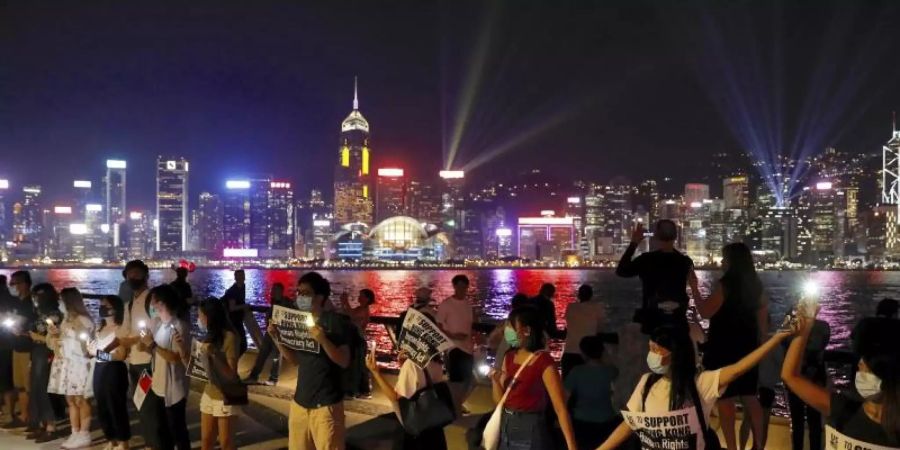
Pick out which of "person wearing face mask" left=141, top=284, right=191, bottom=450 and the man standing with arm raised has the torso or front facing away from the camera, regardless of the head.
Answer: the man standing with arm raised

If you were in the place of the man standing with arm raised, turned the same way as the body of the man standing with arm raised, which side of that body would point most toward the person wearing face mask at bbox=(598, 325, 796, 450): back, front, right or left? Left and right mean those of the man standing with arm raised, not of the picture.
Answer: back

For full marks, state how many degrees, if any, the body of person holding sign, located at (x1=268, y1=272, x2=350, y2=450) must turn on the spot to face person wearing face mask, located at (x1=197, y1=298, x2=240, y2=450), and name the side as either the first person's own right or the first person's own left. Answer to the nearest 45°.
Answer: approximately 90° to the first person's own right

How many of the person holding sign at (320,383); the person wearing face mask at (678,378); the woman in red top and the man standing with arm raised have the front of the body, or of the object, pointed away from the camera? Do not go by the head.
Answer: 1

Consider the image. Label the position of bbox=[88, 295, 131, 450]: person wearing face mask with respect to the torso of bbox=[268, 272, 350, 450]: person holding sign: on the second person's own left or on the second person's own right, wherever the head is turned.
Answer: on the second person's own right

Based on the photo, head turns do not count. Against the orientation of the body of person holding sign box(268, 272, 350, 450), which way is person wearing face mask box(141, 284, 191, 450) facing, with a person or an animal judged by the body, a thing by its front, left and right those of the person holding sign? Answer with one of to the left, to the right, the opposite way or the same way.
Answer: the same way

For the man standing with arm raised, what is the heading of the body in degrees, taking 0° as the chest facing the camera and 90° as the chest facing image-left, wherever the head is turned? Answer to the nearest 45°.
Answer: approximately 180°

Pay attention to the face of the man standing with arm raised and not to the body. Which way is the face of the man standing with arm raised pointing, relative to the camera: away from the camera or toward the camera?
away from the camera

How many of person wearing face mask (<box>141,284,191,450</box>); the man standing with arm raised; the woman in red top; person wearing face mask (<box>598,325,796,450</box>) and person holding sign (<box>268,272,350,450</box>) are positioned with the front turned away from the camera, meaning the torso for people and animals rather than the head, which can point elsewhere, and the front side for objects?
1

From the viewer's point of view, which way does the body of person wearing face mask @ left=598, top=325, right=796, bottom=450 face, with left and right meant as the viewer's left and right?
facing the viewer and to the left of the viewer

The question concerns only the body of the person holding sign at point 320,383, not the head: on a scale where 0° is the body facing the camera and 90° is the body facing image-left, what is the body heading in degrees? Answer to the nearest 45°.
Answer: approximately 45°

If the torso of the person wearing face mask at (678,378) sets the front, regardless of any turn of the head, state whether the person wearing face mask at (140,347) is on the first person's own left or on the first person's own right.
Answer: on the first person's own right

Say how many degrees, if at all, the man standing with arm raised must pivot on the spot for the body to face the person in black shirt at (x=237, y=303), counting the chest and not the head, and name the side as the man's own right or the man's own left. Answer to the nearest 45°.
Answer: approximately 45° to the man's own left

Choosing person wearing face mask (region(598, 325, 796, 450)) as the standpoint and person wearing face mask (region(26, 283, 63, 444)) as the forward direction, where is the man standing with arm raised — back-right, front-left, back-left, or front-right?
front-right

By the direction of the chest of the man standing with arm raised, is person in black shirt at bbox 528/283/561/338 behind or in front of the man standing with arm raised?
in front
